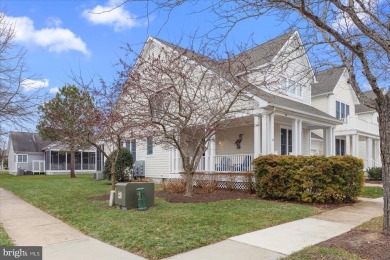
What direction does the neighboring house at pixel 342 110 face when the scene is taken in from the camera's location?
facing the viewer and to the right of the viewer

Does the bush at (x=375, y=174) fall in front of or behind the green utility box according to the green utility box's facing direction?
behind

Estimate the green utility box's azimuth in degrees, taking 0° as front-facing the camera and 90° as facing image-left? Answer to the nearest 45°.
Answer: approximately 45°

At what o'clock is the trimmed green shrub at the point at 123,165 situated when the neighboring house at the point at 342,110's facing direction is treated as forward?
The trimmed green shrub is roughly at 3 o'clock from the neighboring house.

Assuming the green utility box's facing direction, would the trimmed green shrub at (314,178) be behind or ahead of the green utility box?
behind

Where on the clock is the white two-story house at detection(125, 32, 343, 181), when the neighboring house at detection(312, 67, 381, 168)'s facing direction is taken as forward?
The white two-story house is roughly at 2 o'clock from the neighboring house.

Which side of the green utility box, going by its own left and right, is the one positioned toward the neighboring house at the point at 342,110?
back

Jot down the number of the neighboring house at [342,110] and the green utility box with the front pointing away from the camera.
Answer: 0

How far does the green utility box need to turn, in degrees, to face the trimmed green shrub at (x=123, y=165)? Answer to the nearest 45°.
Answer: approximately 135° to its right

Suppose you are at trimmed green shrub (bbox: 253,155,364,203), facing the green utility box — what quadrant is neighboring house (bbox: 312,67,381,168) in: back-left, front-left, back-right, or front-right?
back-right
